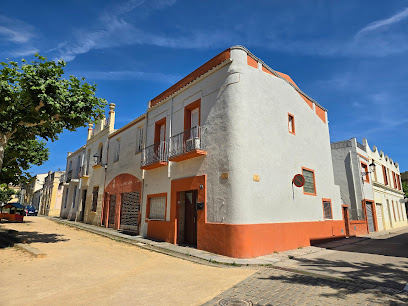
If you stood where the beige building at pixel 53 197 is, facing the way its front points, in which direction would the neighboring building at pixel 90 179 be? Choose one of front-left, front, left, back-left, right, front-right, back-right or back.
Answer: front-left

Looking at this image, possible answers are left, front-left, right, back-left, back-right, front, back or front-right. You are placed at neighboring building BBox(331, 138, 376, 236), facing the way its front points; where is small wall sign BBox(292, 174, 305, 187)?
front-right

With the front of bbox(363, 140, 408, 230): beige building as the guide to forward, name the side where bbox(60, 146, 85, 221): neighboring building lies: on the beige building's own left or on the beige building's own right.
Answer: on the beige building's own right

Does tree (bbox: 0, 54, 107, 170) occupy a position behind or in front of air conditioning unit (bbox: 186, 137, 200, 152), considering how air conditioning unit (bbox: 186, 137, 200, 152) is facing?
in front

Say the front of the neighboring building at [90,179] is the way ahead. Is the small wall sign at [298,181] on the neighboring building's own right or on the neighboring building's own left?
on the neighboring building's own left

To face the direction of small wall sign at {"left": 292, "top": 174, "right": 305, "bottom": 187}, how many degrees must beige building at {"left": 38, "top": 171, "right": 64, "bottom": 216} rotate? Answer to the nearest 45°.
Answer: approximately 45° to its left

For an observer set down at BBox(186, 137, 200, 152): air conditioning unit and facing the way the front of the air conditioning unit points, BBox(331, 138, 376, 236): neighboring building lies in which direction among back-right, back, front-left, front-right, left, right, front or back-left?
back

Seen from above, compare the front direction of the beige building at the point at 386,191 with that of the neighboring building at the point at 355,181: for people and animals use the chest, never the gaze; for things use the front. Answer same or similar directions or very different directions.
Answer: same or similar directions

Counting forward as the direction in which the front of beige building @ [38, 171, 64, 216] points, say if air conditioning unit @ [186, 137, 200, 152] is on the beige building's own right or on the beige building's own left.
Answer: on the beige building's own left

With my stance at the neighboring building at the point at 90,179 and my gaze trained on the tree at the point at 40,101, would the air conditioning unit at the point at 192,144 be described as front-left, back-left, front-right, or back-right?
front-left

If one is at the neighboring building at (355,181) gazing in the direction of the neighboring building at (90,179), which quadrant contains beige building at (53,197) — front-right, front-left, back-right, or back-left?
front-right

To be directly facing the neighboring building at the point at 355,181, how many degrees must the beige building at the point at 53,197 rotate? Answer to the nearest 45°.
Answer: approximately 90° to its left

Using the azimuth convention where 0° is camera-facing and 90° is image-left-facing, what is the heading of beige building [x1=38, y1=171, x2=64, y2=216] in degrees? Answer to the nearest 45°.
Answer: approximately 45°

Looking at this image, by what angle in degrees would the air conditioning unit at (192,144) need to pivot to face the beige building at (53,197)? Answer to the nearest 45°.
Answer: approximately 90° to its right

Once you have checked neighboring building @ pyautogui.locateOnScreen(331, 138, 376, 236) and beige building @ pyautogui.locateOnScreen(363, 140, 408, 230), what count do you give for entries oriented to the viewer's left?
0

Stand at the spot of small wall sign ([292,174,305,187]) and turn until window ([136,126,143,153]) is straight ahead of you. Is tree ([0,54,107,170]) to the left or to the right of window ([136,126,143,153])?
left

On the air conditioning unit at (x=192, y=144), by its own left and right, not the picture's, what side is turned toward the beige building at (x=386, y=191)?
back

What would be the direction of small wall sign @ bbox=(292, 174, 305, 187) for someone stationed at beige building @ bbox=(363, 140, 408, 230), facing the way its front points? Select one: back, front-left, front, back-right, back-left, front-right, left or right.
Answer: front-right
